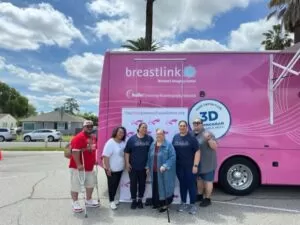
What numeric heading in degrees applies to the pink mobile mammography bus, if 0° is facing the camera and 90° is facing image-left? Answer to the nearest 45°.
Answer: approximately 270°

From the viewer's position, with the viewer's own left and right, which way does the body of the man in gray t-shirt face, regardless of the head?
facing the viewer and to the left of the viewer

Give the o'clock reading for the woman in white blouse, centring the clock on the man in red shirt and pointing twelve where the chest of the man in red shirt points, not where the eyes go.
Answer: The woman in white blouse is roughly at 10 o'clock from the man in red shirt.

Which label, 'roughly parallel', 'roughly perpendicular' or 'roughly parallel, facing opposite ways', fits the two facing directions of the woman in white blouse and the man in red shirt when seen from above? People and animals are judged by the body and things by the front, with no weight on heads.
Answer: roughly parallel

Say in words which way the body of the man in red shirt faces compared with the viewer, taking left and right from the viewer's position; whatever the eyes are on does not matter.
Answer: facing the viewer and to the right of the viewer

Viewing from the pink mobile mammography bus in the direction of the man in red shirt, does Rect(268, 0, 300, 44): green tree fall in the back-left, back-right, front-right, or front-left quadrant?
back-right

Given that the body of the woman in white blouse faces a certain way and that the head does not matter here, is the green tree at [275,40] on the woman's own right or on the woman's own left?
on the woman's own left

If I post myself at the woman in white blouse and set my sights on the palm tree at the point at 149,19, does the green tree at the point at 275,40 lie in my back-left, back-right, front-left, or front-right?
front-right

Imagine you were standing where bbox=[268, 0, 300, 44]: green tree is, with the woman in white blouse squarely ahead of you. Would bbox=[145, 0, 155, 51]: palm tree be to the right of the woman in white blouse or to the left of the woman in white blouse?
right

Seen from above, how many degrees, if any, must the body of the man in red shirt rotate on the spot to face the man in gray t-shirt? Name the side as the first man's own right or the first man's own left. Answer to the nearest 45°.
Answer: approximately 45° to the first man's own left

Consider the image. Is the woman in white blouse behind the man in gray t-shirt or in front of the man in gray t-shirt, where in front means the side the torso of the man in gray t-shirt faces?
in front

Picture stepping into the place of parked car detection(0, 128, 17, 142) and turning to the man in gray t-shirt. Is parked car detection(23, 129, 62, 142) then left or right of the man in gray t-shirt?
left

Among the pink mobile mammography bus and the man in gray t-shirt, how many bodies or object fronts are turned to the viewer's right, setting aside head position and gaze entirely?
1
